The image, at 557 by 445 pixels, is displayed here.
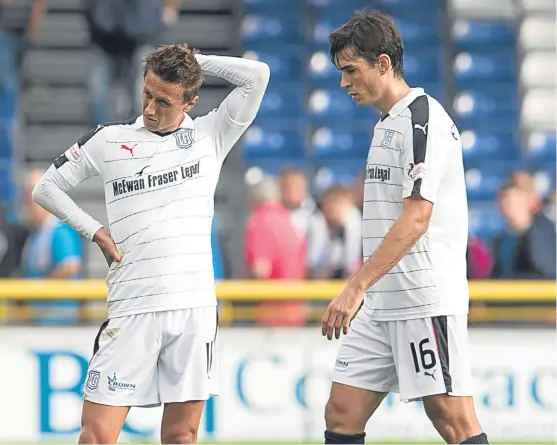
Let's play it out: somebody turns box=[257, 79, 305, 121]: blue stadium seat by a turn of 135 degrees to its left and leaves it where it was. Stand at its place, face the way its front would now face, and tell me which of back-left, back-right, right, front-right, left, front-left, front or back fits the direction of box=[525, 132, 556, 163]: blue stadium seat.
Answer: front-right

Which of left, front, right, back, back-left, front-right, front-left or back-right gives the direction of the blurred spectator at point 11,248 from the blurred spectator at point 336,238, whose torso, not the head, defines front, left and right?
right

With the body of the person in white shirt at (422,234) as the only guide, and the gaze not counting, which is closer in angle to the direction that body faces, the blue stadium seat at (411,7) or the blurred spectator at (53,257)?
the blurred spectator

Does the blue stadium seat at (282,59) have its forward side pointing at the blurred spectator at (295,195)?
yes

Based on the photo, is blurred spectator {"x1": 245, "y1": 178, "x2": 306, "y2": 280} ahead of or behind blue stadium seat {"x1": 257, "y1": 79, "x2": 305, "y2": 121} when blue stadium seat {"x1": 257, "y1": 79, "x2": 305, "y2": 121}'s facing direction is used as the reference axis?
ahead

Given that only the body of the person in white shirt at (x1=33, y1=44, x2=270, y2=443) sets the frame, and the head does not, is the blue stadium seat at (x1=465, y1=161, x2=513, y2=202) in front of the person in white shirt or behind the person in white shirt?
behind

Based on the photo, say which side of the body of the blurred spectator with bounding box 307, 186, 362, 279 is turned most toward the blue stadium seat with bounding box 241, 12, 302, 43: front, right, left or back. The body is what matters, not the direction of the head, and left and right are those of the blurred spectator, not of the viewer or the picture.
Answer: back

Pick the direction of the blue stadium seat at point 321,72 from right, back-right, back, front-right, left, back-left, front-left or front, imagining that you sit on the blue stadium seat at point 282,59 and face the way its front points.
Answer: left

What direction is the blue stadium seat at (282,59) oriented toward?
toward the camera

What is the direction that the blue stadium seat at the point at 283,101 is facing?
toward the camera

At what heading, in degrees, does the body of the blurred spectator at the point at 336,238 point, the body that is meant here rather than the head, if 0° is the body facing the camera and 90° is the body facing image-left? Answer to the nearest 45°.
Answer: approximately 0°

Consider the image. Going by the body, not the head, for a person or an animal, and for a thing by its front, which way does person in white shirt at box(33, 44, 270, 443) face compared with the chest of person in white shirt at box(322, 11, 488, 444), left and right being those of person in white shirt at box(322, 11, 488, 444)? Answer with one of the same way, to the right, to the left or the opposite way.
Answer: to the left

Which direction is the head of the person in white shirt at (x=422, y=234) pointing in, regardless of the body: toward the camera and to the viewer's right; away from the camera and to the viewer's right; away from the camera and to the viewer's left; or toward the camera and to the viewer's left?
toward the camera and to the viewer's left
